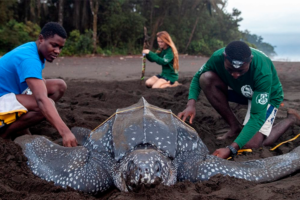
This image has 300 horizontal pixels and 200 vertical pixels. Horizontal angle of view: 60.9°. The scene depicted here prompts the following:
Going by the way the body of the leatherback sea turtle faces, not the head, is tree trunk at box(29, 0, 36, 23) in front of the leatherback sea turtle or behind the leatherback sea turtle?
behind

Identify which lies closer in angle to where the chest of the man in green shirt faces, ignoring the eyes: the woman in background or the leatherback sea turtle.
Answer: the leatherback sea turtle

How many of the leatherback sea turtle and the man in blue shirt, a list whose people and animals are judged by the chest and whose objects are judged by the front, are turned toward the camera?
1

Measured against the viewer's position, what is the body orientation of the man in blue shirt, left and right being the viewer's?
facing to the right of the viewer

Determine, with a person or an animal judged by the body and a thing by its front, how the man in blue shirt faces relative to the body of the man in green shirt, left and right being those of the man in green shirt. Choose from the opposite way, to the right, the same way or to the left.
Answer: the opposite way

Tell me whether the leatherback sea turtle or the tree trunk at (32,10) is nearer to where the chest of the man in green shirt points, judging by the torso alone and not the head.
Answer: the leatherback sea turtle

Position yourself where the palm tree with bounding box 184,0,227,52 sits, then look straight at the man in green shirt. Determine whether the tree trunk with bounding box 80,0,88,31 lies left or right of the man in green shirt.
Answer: right

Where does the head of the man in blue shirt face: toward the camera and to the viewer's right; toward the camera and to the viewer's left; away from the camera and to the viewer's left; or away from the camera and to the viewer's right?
toward the camera and to the viewer's right

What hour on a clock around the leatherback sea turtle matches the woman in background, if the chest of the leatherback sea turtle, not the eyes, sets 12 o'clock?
The woman in background is roughly at 6 o'clock from the leatherback sea turtle.

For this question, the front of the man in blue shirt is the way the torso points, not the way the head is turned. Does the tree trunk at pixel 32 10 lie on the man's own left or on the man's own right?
on the man's own left

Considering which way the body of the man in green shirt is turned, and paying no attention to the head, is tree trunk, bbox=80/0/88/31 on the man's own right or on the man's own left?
on the man's own right
